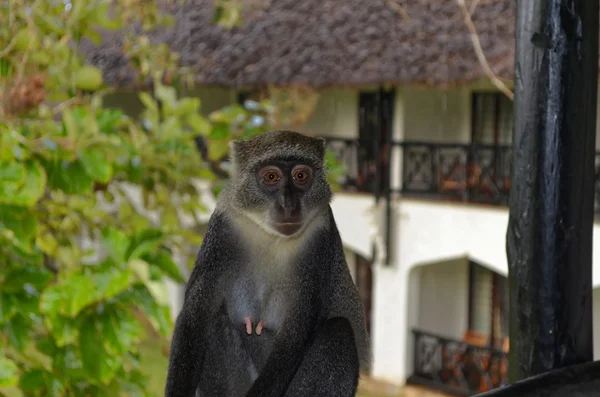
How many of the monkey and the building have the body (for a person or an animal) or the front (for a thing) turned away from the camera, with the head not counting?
0

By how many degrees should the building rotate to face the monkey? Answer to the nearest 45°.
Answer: approximately 45° to its left

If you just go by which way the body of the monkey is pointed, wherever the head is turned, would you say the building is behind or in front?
behind

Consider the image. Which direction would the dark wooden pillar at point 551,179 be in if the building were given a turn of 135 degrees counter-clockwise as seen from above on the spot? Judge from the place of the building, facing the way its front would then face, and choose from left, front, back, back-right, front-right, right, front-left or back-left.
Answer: right

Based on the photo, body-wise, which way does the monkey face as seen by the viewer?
toward the camera

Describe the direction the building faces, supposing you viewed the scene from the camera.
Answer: facing the viewer and to the left of the viewer
